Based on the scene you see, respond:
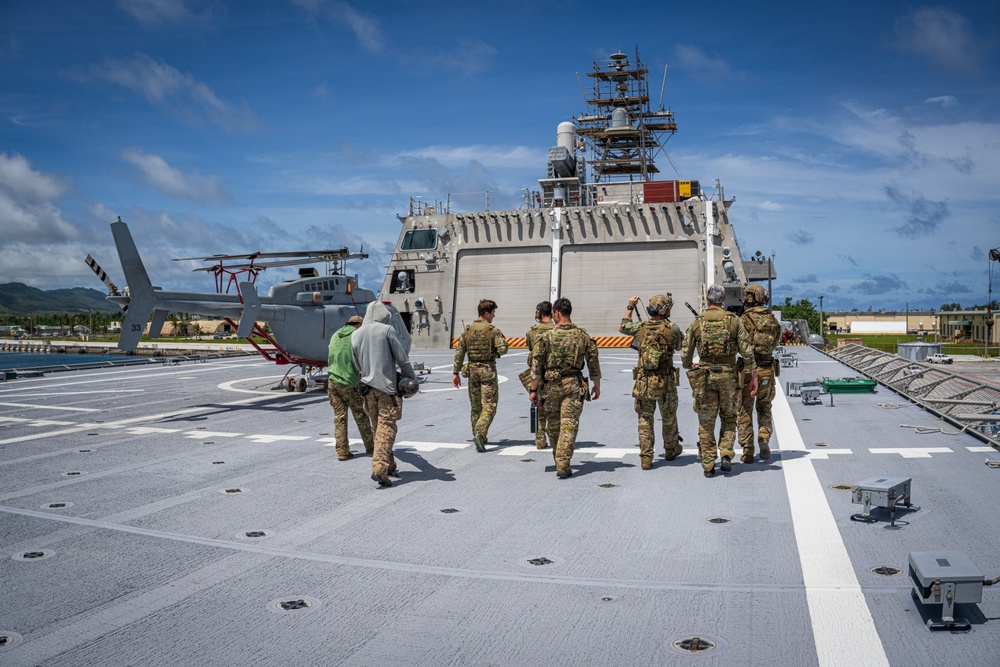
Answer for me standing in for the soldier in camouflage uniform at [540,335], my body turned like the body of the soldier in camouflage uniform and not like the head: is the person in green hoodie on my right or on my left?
on my left

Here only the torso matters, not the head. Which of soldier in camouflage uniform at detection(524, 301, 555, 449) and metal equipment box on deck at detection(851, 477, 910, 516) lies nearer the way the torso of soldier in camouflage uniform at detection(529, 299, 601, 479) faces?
the soldier in camouflage uniform

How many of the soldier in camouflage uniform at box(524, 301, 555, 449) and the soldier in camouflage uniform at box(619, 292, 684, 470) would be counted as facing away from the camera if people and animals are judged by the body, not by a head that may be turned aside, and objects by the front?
2

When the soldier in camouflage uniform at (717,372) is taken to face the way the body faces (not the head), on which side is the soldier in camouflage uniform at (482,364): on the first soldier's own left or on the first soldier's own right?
on the first soldier's own left

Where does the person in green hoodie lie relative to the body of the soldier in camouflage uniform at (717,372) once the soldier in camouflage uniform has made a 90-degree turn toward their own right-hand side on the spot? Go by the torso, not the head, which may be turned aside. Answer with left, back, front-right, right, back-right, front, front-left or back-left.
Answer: back

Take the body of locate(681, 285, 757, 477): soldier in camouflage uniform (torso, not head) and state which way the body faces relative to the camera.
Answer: away from the camera

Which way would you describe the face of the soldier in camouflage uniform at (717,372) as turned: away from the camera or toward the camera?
away from the camera

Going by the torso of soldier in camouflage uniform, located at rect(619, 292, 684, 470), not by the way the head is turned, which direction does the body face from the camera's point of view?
away from the camera

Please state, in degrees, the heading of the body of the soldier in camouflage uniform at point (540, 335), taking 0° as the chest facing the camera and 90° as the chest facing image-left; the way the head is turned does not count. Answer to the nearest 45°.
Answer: approximately 180°

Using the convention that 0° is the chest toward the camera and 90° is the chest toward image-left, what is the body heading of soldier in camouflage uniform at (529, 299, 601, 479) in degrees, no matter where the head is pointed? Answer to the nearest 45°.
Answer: approximately 180°

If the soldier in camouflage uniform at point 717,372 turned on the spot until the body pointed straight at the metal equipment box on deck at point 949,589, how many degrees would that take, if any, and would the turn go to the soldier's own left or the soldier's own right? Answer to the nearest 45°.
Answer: approximately 180°

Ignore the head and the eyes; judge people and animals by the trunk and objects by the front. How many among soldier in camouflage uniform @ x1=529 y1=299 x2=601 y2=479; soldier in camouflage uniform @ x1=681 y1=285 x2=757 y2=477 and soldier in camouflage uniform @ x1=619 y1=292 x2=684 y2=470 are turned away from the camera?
3
